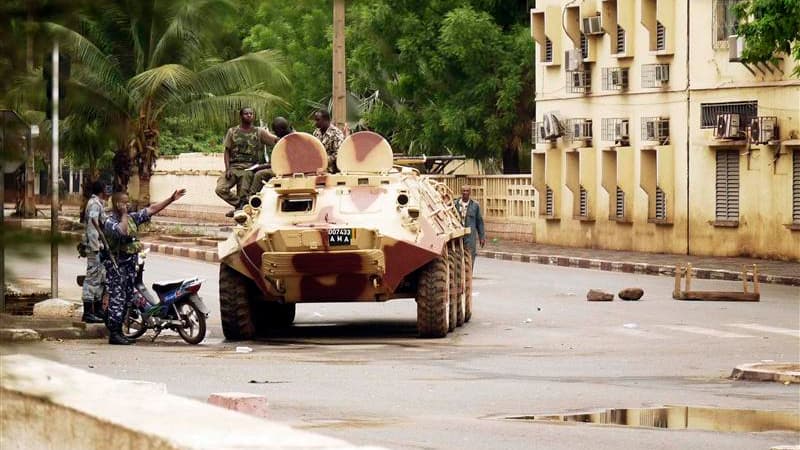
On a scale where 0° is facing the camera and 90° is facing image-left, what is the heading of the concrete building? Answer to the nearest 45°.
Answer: approximately 45°

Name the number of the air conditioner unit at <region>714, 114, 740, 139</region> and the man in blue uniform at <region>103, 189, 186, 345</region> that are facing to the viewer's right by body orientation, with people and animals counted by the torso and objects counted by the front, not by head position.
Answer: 1

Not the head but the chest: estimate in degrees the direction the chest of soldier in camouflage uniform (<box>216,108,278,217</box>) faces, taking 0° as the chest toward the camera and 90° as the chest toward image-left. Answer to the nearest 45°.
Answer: approximately 0°

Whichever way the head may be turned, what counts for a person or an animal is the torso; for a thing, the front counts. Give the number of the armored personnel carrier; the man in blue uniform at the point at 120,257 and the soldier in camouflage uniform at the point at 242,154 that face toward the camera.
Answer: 2

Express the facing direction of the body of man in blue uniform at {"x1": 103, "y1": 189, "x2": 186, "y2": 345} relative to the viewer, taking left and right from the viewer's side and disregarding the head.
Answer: facing to the right of the viewer

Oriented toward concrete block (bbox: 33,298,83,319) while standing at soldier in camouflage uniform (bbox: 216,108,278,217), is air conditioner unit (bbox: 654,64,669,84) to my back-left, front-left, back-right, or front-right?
back-right

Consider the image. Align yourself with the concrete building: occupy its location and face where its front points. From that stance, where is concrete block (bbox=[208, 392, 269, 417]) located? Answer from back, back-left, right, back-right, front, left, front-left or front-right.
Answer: front-left

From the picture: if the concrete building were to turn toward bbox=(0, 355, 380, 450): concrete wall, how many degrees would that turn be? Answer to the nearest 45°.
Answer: approximately 45° to its left

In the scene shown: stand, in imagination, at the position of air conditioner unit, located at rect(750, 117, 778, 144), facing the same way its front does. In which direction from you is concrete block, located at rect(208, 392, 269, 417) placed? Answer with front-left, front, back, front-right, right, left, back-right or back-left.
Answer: front-left

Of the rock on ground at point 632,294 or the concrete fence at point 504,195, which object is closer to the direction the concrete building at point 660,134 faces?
the rock on ground
